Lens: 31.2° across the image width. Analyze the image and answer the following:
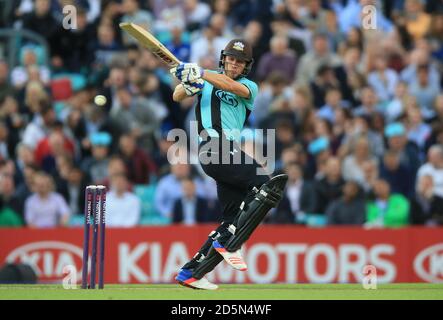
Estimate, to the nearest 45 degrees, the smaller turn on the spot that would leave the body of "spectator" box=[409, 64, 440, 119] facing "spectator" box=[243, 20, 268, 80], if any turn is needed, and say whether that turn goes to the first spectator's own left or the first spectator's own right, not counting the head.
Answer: approximately 90° to the first spectator's own right

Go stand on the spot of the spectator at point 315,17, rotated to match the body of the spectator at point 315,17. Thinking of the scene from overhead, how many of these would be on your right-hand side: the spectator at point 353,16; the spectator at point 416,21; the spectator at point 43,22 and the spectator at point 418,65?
1

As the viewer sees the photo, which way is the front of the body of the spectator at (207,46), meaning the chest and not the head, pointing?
toward the camera

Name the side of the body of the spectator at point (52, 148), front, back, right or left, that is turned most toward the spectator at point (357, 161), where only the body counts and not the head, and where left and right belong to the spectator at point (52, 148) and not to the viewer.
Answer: left

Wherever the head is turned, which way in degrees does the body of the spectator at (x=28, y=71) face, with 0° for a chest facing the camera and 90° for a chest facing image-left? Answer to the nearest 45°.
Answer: approximately 0°

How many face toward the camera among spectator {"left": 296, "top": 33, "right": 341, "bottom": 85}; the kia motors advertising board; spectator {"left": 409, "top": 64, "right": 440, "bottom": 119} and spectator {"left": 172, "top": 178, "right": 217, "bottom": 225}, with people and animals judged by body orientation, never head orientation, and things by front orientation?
4

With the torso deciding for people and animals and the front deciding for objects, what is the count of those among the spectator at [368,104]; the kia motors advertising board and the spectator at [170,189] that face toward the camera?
3

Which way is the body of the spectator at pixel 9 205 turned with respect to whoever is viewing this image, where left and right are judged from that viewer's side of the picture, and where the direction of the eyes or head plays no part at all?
facing the viewer

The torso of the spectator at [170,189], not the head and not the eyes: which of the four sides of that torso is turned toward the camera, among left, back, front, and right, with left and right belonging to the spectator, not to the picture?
front
